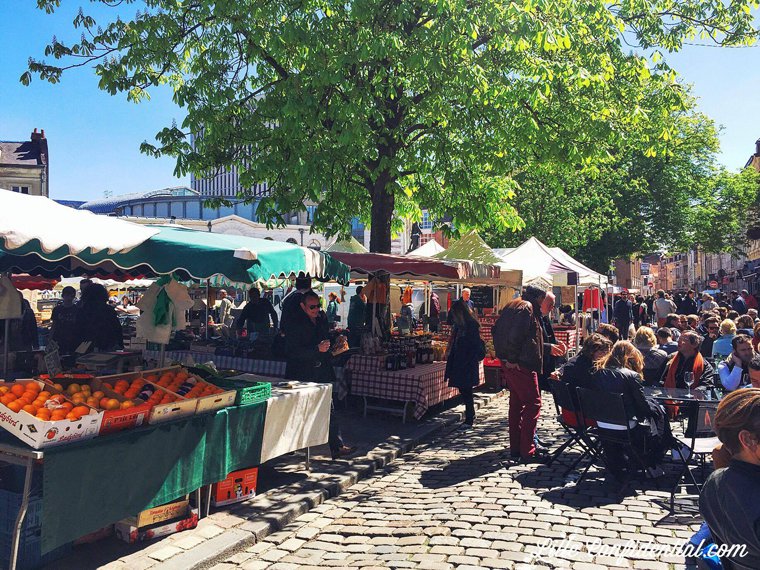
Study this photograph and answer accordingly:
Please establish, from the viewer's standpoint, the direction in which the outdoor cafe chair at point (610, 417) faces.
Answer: facing away from the viewer and to the right of the viewer

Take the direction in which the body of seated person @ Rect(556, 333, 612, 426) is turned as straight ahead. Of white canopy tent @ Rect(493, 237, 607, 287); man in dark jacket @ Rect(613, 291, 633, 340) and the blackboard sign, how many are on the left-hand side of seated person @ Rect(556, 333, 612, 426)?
3

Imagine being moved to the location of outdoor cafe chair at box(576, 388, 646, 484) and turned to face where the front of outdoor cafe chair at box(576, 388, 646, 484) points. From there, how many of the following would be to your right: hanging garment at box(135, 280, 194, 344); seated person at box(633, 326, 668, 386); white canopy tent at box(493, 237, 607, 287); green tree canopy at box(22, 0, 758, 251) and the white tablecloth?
0

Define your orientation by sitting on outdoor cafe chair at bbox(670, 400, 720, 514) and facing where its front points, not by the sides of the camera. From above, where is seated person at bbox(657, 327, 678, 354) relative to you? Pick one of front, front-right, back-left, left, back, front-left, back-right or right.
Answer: front-right

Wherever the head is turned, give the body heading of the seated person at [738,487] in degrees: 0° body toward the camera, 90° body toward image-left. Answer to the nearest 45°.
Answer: approximately 225°

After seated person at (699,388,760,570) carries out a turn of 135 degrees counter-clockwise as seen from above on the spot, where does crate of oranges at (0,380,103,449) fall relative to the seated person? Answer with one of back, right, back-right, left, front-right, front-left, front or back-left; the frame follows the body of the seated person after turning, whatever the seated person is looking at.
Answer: front

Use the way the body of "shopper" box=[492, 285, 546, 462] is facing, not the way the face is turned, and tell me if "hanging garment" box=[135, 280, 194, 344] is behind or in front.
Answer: behind

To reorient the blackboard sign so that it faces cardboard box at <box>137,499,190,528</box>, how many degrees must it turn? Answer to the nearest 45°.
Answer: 0° — it already faces it

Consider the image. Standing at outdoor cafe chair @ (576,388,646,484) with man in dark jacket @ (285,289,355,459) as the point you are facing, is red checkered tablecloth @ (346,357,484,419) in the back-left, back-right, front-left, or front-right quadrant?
front-right

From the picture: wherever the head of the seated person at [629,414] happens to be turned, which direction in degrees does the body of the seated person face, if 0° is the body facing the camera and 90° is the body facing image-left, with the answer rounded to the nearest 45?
approximately 225°

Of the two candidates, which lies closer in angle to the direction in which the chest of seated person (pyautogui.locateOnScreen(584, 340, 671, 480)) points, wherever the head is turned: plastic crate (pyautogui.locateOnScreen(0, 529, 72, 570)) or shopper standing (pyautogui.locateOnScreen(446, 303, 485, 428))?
the shopper standing

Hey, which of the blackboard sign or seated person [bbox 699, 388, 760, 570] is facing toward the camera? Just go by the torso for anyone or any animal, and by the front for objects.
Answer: the blackboard sign

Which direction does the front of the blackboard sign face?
toward the camera
